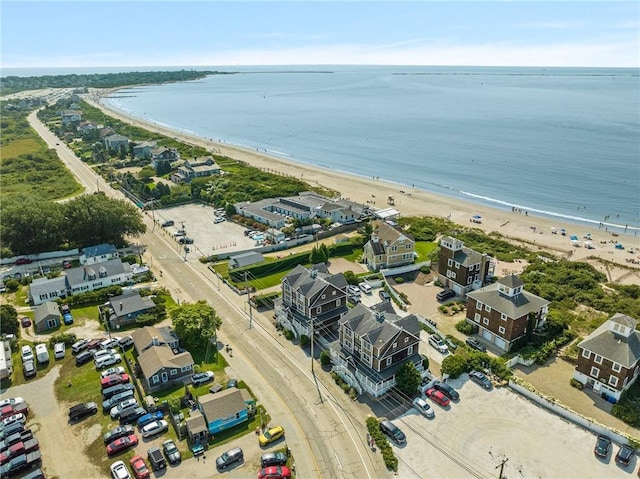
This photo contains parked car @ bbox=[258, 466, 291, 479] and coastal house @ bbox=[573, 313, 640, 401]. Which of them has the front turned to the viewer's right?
the parked car

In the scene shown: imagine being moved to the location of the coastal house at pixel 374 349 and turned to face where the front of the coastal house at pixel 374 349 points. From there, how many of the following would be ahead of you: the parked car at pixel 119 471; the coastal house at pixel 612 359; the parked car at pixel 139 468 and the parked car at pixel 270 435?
3

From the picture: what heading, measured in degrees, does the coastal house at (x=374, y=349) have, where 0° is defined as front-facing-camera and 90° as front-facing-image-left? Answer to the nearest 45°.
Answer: approximately 45°

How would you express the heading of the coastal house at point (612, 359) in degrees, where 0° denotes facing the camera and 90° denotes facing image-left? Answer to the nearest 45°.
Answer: approximately 45°

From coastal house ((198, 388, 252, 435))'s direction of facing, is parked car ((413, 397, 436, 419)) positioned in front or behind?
in front

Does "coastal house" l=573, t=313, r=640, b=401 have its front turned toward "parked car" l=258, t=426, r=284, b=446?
yes

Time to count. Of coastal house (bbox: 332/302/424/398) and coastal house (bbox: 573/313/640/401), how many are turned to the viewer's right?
0

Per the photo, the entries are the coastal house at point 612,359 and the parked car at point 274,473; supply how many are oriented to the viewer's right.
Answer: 1

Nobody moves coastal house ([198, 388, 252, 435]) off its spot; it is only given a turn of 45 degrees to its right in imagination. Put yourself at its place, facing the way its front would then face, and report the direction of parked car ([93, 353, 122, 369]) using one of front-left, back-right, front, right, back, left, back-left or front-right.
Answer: back-right

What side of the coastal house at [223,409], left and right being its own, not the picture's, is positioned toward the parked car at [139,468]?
right

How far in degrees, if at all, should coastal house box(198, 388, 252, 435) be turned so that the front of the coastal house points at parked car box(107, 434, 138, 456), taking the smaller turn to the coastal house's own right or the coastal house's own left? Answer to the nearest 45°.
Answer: approximately 135° to the coastal house's own right
